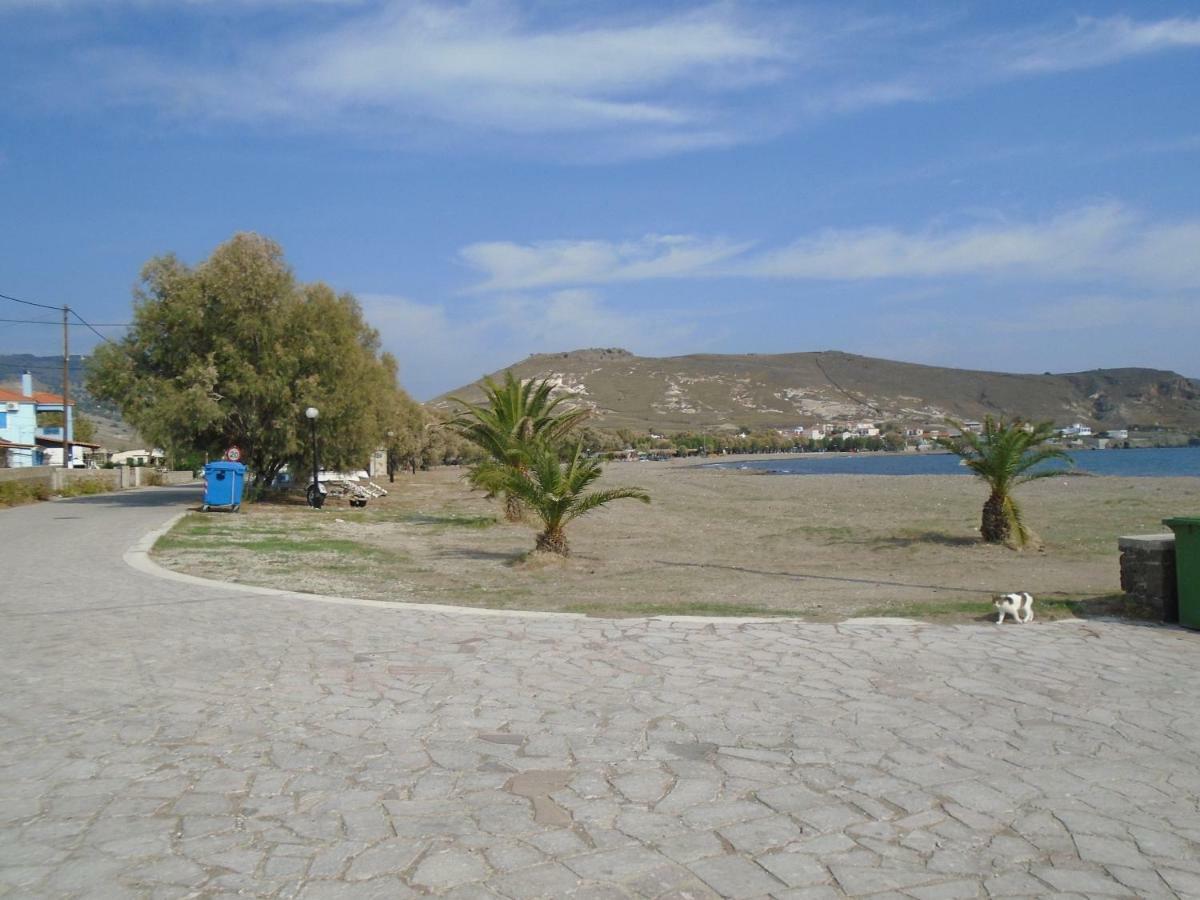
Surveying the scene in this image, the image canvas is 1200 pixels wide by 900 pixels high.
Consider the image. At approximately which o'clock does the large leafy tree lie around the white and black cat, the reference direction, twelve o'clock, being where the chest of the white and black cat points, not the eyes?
The large leafy tree is roughly at 1 o'clock from the white and black cat.

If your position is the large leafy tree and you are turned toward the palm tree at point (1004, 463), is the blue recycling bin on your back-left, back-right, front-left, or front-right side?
front-right

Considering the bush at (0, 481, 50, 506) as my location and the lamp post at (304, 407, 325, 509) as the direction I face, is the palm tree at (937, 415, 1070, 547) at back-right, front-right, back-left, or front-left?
front-right

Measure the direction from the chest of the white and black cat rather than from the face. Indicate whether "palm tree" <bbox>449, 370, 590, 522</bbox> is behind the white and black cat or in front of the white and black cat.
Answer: in front

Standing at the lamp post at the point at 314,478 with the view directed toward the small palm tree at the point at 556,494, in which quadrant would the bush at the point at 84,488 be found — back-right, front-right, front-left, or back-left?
back-right

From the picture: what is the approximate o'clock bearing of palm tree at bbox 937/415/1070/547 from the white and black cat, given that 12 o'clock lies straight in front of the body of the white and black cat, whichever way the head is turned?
The palm tree is roughly at 3 o'clock from the white and black cat.

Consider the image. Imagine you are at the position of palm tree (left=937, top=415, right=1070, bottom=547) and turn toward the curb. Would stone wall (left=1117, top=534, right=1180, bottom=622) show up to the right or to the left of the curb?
left

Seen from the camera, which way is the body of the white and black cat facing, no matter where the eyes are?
to the viewer's left

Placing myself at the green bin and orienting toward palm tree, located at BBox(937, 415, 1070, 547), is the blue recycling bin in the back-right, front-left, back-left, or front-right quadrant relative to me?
front-left

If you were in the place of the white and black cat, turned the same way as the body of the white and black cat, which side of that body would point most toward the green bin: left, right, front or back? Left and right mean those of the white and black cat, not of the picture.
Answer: back

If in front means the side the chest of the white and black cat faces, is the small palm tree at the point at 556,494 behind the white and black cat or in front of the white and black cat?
in front

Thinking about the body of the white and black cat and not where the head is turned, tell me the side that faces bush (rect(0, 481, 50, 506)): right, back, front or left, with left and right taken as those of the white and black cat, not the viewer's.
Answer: front

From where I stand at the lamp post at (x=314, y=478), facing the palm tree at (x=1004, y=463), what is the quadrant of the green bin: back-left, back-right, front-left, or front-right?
front-right
